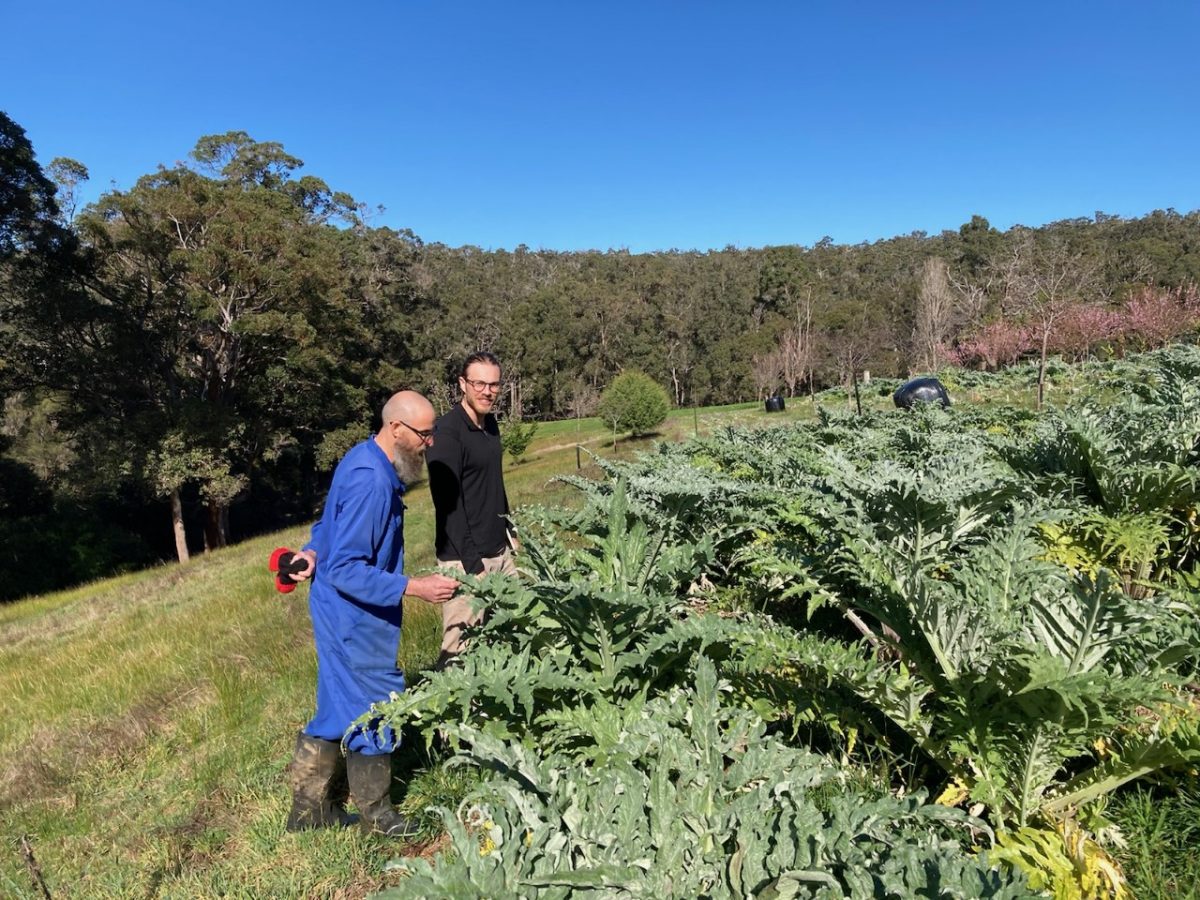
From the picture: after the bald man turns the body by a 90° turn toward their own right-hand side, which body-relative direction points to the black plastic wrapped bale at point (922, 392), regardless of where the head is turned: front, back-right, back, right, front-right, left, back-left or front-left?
back-left

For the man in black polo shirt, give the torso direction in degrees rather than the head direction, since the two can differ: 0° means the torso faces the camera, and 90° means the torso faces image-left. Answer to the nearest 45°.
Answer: approximately 315°

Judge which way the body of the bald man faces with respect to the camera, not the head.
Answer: to the viewer's right

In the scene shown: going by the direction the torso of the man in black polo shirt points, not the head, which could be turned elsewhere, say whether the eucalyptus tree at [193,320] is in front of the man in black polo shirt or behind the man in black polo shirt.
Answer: behind

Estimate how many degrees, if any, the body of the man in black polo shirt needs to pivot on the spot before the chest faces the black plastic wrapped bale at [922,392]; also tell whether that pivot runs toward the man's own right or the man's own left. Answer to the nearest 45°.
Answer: approximately 90° to the man's own left

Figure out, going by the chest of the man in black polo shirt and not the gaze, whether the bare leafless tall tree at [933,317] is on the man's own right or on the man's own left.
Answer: on the man's own left

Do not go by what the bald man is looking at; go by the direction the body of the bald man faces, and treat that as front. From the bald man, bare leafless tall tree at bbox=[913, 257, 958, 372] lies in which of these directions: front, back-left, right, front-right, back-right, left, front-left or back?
front-left

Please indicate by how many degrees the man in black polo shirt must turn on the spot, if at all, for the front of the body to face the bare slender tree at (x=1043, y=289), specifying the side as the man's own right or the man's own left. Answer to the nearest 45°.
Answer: approximately 90° to the man's own left

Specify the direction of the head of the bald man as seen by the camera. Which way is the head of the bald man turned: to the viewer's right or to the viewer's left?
to the viewer's right

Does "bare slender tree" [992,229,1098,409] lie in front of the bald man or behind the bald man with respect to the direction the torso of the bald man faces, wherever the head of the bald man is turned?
in front

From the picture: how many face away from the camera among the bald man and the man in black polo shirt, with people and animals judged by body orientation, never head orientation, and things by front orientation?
0
